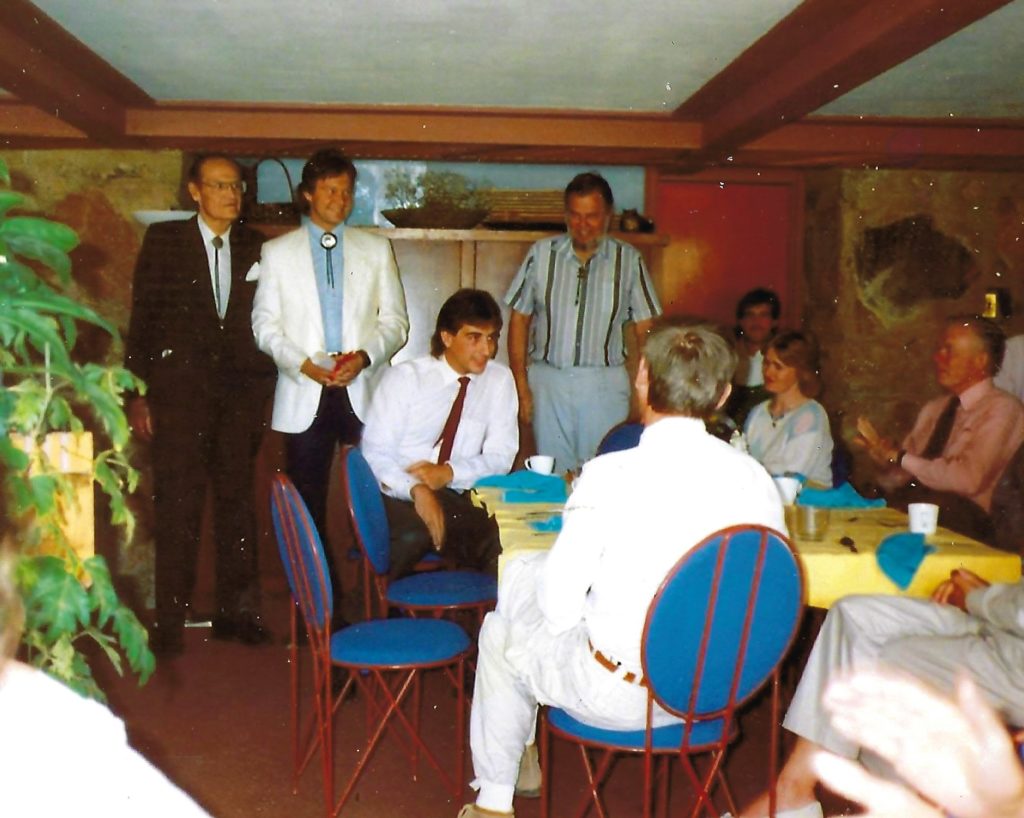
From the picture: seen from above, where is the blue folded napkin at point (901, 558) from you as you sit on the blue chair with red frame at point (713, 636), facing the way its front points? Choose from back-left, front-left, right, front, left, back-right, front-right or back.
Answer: right

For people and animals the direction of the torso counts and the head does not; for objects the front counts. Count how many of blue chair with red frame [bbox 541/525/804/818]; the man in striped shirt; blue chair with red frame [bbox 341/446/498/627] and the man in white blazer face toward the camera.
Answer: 2

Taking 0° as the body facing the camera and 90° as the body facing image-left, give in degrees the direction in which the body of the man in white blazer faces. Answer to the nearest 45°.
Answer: approximately 0°

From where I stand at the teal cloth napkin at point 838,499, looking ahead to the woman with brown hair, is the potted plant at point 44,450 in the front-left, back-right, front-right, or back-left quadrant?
back-left

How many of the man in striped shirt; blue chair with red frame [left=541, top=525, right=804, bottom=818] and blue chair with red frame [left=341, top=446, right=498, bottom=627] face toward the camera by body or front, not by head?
1

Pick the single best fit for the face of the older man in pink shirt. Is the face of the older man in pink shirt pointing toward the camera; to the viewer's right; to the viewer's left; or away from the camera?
to the viewer's left

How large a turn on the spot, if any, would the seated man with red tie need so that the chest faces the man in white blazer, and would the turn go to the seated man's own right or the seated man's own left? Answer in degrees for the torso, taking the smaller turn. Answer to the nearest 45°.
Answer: approximately 180°

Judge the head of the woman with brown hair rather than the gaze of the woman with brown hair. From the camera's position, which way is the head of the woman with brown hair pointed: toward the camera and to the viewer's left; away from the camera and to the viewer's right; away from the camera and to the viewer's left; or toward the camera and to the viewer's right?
toward the camera and to the viewer's left

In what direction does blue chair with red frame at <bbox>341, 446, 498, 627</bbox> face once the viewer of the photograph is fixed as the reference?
facing to the right of the viewer

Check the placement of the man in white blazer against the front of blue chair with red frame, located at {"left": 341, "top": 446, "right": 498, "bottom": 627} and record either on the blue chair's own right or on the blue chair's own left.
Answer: on the blue chair's own left

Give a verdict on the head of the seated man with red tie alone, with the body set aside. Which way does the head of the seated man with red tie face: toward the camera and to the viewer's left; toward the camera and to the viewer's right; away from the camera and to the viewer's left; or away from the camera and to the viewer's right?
toward the camera and to the viewer's right
